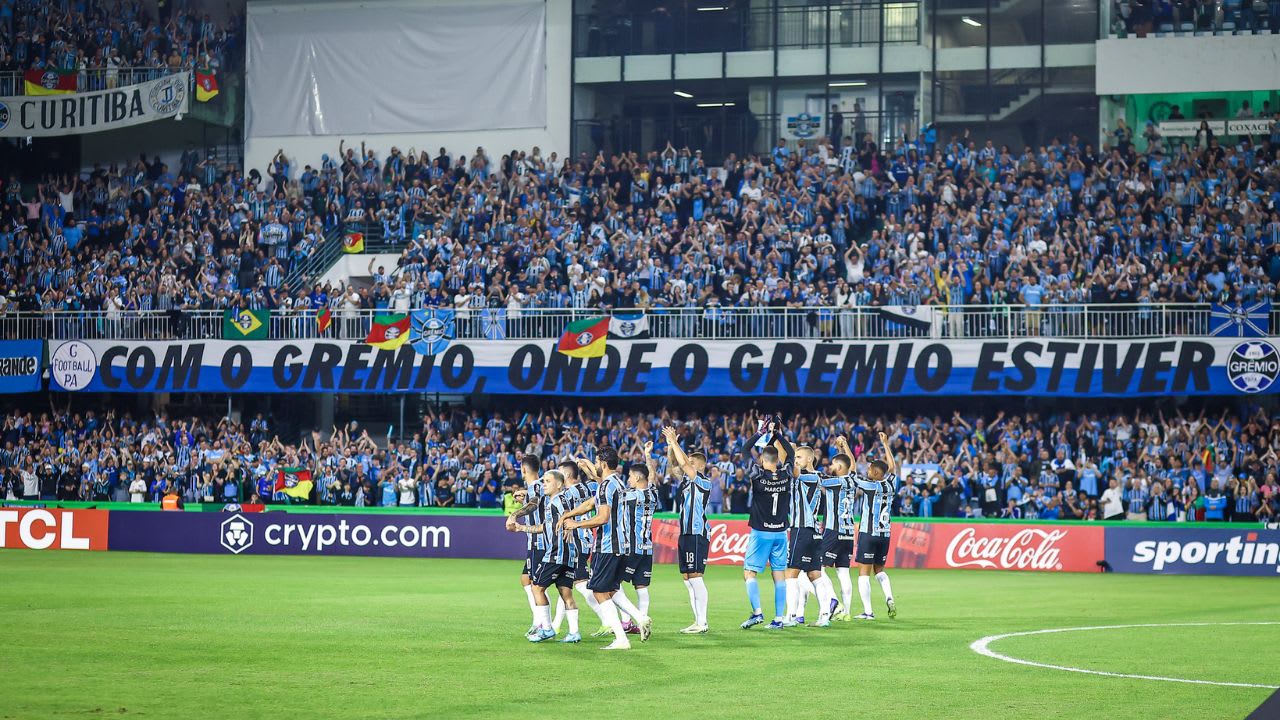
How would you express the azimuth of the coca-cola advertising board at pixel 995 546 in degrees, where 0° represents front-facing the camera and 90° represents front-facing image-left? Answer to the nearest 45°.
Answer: approximately 0°

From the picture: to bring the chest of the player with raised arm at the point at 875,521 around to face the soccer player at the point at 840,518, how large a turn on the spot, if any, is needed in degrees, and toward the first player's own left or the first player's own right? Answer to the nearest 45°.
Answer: approximately 90° to the first player's own left

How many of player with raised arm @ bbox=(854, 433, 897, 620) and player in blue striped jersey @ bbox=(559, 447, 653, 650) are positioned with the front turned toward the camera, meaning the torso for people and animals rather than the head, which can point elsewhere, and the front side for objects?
0

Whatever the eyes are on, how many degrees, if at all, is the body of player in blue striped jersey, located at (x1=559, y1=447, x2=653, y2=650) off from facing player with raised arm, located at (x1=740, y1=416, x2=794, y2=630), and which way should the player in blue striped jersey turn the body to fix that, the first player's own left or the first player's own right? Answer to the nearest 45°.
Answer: approximately 135° to the first player's own right

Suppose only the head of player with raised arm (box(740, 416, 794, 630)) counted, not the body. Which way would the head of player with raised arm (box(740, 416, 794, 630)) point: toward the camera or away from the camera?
away from the camera

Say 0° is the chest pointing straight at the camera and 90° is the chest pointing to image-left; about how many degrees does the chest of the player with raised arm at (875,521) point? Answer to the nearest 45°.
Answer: approximately 135°

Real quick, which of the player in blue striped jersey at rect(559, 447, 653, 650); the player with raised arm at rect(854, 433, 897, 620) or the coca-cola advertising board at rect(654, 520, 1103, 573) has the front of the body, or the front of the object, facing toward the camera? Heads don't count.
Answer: the coca-cola advertising board

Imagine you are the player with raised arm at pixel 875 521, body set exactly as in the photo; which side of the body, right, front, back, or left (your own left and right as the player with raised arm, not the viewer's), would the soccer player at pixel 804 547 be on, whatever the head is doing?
left

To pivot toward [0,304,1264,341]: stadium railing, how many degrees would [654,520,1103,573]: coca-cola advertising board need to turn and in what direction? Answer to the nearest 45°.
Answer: approximately 135° to its right

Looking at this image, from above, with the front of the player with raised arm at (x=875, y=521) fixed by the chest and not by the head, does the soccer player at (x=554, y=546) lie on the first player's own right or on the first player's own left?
on the first player's own left

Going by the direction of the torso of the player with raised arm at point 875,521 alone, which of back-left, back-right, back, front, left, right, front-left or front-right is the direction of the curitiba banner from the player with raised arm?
front

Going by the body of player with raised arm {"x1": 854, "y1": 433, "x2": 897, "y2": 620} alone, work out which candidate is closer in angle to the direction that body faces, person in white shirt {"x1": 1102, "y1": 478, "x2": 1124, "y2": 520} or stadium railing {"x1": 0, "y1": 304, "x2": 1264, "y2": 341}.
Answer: the stadium railing
